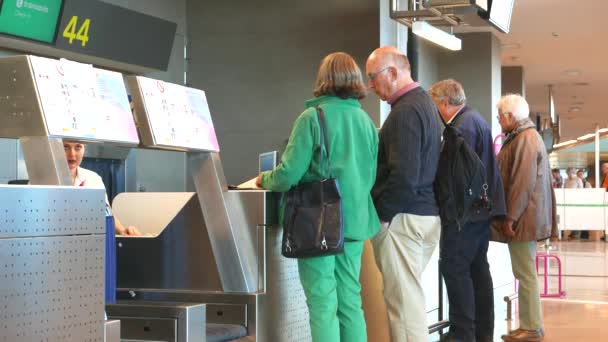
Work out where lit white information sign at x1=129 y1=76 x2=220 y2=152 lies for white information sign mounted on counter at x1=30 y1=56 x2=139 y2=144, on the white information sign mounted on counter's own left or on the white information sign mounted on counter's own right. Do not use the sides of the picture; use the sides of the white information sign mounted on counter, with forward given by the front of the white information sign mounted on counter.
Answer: on the white information sign mounted on counter's own left

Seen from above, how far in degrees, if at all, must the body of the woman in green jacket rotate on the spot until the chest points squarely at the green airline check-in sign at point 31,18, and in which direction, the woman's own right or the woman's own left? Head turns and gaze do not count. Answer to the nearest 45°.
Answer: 0° — they already face it

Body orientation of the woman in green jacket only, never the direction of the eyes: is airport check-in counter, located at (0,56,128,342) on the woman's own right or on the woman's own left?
on the woman's own left

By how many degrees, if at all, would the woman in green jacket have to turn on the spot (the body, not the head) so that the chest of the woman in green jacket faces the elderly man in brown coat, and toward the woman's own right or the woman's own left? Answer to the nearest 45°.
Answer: approximately 90° to the woman's own right

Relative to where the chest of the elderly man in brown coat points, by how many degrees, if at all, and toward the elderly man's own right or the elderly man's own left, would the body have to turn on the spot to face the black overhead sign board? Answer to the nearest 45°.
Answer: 0° — they already face it

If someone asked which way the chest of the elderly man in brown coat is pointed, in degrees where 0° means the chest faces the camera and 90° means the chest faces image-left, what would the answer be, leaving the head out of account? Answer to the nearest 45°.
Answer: approximately 90°

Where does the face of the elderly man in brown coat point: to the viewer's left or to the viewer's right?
to the viewer's left

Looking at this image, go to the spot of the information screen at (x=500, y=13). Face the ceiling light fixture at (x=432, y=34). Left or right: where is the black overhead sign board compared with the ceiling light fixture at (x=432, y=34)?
left

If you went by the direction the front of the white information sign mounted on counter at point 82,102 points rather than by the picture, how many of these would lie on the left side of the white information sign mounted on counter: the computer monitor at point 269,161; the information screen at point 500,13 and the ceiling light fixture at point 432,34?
3

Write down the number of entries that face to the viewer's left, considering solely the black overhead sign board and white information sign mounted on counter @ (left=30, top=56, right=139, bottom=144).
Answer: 0

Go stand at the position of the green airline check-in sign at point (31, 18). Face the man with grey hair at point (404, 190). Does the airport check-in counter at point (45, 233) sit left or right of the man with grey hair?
right

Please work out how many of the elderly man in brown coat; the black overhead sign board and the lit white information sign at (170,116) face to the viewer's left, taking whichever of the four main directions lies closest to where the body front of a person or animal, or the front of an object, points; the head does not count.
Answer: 1

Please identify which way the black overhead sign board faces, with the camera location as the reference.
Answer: facing the viewer and to the right of the viewer

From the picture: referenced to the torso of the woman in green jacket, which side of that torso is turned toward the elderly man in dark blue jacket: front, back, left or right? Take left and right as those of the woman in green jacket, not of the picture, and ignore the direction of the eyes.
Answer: right

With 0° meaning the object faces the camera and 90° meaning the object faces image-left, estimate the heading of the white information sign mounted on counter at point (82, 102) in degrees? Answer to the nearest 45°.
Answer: approximately 315°
